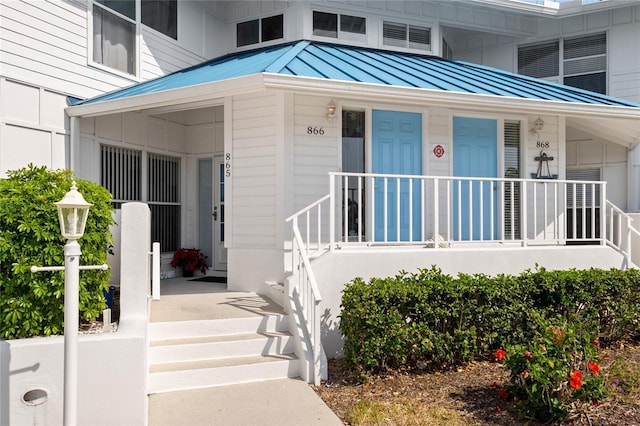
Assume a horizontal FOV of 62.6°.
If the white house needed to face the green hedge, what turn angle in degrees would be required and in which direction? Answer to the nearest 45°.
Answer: approximately 45° to its left

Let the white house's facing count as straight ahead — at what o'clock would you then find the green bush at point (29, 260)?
The green bush is roughly at 1 o'clock from the white house.

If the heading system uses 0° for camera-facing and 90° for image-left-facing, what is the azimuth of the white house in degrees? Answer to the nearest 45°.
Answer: approximately 0°

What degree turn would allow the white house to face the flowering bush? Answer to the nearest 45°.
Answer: approximately 45° to its left
